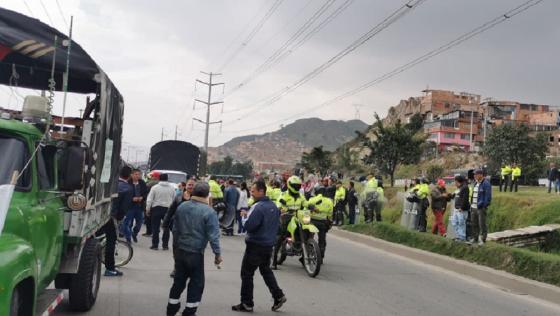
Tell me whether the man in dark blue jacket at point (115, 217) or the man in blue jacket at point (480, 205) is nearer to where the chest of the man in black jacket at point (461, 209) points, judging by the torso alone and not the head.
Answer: the man in dark blue jacket

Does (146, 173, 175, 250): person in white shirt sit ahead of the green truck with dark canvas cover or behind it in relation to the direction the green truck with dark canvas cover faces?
behind

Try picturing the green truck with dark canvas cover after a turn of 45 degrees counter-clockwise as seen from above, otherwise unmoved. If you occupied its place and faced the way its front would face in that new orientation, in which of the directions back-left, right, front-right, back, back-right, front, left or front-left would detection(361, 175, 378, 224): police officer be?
back-left

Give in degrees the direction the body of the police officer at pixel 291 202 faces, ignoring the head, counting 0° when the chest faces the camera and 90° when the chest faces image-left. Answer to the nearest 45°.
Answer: approximately 315°

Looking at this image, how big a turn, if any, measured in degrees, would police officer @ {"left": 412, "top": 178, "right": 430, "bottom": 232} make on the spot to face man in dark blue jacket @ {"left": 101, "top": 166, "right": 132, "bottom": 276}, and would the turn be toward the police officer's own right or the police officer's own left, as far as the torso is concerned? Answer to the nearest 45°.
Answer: approximately 45° to the police officer's own left

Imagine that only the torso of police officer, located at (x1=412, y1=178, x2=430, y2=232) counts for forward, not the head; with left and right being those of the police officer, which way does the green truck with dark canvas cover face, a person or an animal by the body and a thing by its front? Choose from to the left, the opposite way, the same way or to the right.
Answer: to the left

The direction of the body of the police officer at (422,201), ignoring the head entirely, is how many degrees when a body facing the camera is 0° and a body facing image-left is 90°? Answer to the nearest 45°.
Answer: approximately 90°

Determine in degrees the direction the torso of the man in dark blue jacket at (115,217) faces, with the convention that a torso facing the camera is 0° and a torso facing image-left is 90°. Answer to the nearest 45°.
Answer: approximately 270°

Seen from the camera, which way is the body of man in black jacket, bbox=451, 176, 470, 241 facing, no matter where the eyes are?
to the viewer's left

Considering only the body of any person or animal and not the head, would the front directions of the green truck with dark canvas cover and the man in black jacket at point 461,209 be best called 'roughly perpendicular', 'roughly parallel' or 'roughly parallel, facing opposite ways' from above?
roughly perpendicular

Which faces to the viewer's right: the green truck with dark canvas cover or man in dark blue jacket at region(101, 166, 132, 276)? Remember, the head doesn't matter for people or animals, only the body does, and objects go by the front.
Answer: the man in dark blue jacket

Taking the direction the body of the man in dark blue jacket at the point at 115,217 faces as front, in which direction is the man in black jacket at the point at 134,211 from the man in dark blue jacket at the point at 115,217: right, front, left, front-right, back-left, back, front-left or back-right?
left
